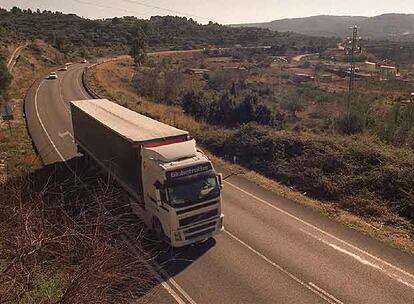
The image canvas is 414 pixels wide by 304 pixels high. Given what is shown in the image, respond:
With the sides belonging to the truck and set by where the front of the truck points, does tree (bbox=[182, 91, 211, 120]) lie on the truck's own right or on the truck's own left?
on the truck's own left

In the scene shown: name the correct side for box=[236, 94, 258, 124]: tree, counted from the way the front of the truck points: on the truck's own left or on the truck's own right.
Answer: on the truck's own left

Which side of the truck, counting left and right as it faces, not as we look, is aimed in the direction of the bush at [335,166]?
left

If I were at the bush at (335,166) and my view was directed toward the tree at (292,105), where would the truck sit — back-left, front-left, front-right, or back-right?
back-left

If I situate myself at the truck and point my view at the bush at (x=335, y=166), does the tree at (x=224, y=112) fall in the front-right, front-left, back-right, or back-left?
front-left

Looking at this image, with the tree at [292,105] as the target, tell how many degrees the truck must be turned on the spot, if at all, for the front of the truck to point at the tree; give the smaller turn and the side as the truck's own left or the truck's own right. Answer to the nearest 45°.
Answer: approximately 90° to the truck's own left

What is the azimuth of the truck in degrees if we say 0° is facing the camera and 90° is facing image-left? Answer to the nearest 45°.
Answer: approximately 315°

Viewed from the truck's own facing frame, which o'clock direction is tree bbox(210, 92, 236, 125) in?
The tree is roughly at 8 o'clock from the truck.

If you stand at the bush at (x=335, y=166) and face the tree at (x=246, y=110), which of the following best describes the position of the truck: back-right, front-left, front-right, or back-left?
back-left
